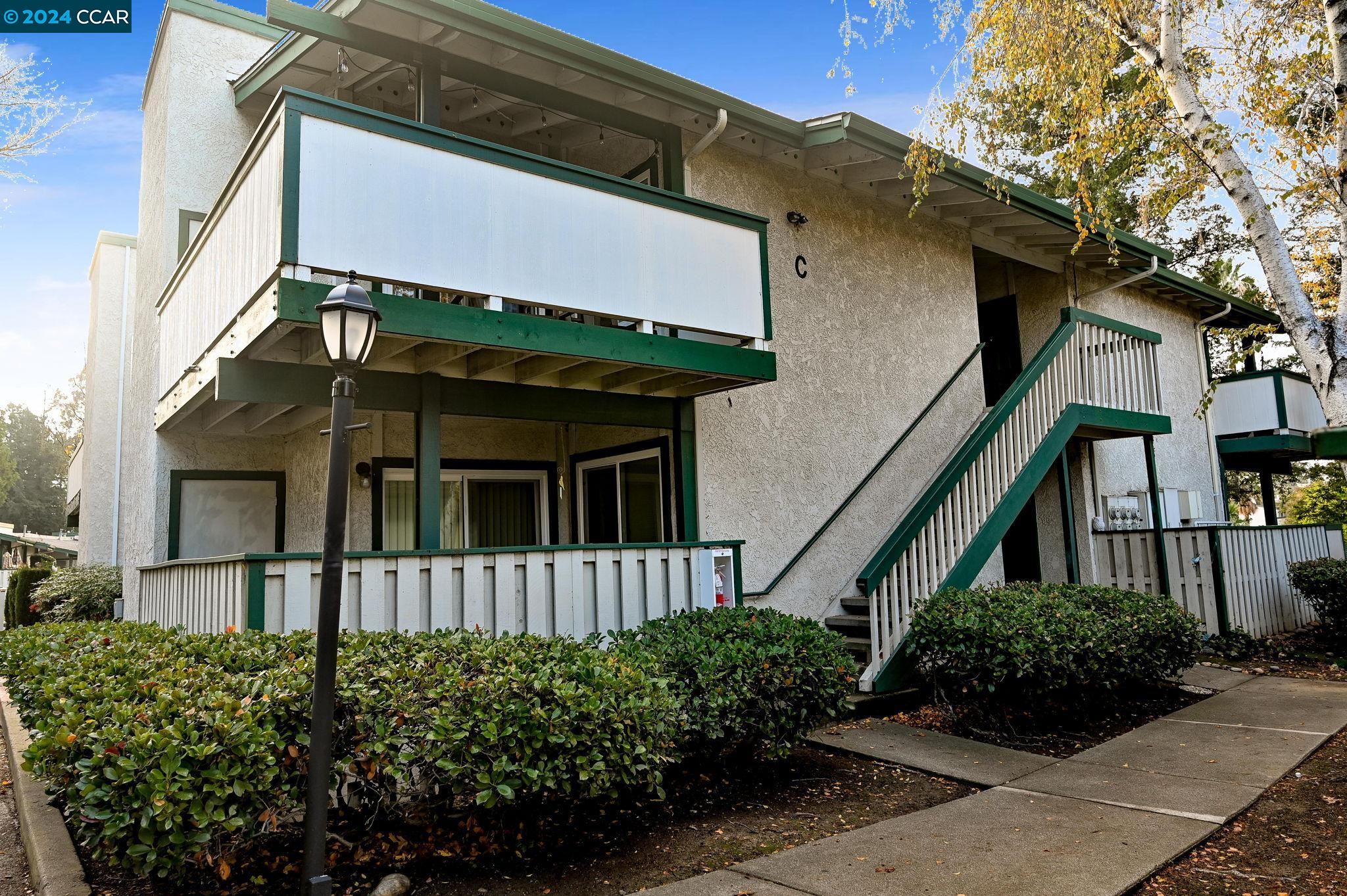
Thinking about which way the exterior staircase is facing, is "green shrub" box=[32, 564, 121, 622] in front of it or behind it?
in front

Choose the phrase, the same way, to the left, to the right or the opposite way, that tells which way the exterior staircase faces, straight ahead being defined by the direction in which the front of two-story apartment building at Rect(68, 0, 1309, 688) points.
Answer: to the right

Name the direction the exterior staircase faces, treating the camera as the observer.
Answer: facing the viewer and to the left of the viewer

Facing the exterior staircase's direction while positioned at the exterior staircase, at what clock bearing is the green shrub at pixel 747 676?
The green shrub is roughly at 11 o'clock from the exterior staircase.

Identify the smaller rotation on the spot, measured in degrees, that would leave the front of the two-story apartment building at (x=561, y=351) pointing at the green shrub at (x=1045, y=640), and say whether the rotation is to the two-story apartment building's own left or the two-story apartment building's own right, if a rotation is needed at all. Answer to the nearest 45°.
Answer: approximately 45° to the two-story apartment building's own left

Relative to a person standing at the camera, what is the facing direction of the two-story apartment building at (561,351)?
facing the viewer and to the right of the viewer

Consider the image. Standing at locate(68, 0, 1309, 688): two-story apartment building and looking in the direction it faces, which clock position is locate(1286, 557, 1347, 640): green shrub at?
The green shrub is roughly at 10 o'clock from the two-story apartment building.

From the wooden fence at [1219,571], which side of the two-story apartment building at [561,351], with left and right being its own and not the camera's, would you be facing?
left

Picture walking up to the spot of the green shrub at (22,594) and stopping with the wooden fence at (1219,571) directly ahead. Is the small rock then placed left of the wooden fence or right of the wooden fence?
right
